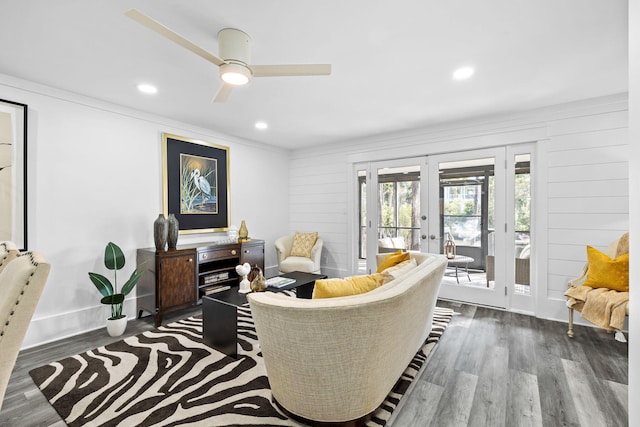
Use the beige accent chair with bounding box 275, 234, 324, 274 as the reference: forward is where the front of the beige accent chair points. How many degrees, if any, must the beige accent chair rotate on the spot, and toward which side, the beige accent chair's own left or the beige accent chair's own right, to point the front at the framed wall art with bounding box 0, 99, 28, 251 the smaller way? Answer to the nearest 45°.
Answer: approximately 45° to the beige accent chair's own right

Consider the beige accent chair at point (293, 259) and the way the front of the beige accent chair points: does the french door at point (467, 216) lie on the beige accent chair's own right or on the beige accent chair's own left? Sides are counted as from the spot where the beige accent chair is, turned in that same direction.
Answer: on the beige accent chair's own left

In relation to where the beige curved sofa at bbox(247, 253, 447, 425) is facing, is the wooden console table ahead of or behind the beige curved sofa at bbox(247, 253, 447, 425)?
ahead

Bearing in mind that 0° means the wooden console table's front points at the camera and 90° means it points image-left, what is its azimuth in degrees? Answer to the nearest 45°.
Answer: approximately 315°

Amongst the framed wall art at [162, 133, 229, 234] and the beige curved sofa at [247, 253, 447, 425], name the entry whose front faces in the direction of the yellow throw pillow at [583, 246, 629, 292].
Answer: the framed wall art

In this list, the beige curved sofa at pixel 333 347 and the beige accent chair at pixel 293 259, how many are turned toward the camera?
1

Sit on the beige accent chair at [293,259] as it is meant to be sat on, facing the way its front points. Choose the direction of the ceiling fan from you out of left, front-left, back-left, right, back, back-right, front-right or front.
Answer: front

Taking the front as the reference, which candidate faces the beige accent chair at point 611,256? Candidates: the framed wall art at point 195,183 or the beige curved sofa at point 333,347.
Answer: the framed wall art

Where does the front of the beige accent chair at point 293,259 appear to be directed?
toward the camera

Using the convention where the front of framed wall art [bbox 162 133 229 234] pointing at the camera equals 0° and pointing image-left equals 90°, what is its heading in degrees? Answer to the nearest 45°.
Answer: approximately 315°

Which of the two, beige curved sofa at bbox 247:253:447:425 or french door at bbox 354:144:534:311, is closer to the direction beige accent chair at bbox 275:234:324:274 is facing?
the beige curved sofa

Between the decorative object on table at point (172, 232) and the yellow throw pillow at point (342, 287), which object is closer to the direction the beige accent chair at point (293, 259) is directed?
the yellow throw pillow

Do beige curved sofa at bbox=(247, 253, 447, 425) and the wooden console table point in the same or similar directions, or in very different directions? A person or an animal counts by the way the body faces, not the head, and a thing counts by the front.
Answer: very different directions

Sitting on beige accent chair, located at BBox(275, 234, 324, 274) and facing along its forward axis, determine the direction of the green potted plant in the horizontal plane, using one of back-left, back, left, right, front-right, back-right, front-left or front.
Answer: front-right

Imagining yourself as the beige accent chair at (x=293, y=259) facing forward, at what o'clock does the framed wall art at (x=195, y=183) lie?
The framed wall art is roughly at 2 o'clock from the beige accent chair.

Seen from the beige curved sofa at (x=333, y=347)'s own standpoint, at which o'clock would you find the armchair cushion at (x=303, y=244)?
The armchair cushion is roughly at 1 o'clock from the beige curved sofa.
